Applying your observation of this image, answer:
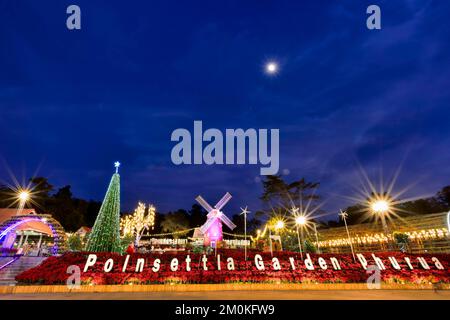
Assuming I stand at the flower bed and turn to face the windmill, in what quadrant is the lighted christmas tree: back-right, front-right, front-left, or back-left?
front-left

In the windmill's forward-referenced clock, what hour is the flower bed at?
The flower bed is roughly at 12 o'clock from the windmill.

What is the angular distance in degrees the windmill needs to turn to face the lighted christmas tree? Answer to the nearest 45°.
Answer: approximately 45° to its right

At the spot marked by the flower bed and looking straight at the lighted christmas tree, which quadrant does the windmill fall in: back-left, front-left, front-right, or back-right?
front-right

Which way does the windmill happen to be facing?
toward the camera
